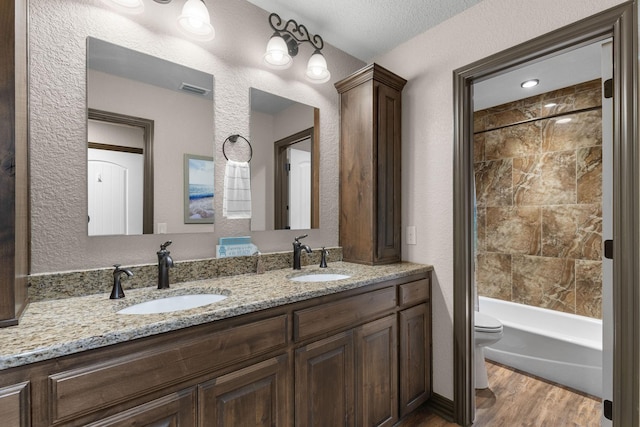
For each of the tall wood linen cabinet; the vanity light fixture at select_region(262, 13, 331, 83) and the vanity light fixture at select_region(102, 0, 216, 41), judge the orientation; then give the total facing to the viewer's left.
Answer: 0

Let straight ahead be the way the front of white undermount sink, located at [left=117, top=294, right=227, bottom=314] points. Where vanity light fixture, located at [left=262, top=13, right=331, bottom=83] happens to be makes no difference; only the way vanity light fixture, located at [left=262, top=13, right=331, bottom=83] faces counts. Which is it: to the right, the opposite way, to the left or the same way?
the same way

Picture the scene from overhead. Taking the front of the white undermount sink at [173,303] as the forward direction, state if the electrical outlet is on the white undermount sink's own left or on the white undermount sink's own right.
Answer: on the white undermount sink's own left

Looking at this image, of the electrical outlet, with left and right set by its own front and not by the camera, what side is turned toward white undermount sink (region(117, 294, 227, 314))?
front

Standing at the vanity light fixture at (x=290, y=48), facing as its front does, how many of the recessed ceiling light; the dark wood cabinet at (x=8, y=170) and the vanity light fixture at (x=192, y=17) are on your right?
2

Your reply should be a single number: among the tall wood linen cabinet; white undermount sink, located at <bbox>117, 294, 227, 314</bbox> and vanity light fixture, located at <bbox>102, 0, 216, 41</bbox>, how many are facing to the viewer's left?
0

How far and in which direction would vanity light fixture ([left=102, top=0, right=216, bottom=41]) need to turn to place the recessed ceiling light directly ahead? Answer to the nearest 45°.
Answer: approximately 45° to its left

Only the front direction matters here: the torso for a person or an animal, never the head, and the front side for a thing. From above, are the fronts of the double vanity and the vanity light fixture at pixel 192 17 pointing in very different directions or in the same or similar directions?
same or similar directions

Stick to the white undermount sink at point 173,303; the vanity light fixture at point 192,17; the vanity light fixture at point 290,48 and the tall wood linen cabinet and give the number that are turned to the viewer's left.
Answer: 0

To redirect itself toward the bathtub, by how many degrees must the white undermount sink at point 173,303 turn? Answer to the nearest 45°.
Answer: approximately 45° to its left

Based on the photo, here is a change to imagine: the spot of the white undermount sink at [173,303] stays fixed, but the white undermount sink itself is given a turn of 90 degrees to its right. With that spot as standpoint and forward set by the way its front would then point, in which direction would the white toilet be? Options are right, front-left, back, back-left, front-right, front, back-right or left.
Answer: back-left

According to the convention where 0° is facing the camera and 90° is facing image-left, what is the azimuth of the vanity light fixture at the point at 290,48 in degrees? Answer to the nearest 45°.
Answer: approximately 315°

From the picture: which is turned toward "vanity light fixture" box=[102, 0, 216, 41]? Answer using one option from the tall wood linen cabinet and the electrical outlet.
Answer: the electrical outlet

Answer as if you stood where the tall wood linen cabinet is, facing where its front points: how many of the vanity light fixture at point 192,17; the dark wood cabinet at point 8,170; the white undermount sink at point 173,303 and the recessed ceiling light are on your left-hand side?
1

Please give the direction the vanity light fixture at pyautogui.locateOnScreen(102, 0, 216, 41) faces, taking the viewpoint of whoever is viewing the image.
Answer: facing the viewer and to the right of the viewer

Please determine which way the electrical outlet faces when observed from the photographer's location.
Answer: facing the viewer and to the left of the viewer
